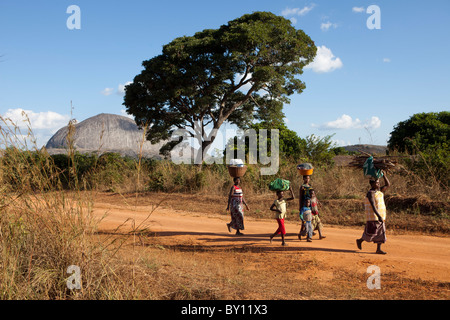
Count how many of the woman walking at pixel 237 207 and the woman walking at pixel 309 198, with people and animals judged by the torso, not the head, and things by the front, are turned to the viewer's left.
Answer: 0

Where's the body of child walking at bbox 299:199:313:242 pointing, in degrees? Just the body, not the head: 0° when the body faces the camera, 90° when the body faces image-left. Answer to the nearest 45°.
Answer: approximately 315°

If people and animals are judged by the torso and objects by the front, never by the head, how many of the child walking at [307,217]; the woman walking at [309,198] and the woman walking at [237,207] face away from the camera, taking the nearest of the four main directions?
0

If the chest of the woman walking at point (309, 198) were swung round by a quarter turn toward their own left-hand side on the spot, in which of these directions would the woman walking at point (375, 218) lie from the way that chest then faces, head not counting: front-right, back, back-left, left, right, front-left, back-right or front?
right

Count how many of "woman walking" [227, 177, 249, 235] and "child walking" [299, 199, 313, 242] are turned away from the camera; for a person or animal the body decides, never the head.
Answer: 0

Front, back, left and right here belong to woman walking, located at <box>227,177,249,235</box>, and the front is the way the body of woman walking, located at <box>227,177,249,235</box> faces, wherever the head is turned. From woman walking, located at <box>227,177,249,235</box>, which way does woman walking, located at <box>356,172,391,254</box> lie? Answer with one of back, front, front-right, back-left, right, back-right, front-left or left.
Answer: front
